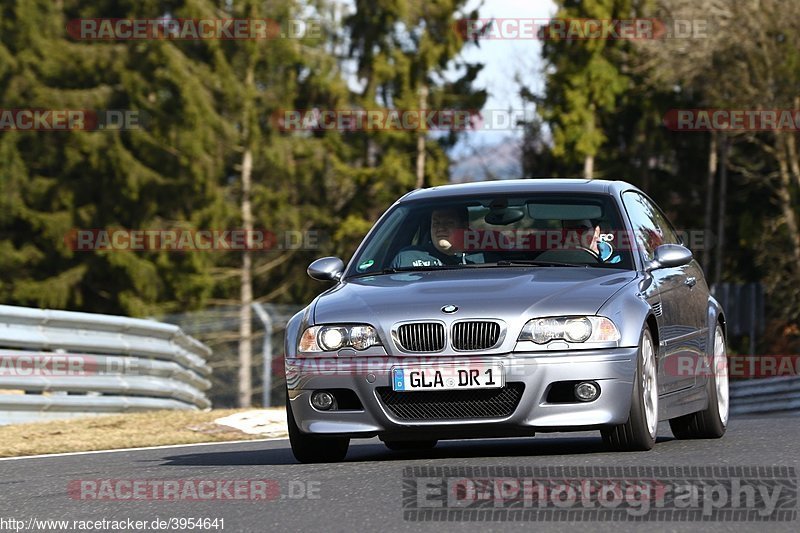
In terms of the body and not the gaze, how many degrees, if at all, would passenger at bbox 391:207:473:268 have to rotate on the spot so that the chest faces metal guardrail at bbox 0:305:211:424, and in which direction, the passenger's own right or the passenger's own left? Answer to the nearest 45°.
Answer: approximately 135° to the passenger's own right

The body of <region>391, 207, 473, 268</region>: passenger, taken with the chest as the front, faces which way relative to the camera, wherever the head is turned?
toward the camera

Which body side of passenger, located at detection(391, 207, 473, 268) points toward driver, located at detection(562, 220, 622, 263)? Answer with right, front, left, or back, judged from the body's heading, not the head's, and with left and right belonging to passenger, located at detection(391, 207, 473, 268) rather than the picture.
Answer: left

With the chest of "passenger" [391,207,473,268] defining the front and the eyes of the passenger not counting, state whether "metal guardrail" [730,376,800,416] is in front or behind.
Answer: behind

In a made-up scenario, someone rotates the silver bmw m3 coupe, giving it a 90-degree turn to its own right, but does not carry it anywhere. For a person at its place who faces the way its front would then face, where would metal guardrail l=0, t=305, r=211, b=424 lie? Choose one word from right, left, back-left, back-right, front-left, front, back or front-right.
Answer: front-right

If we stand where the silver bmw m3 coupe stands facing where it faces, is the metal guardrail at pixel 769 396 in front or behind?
behind
